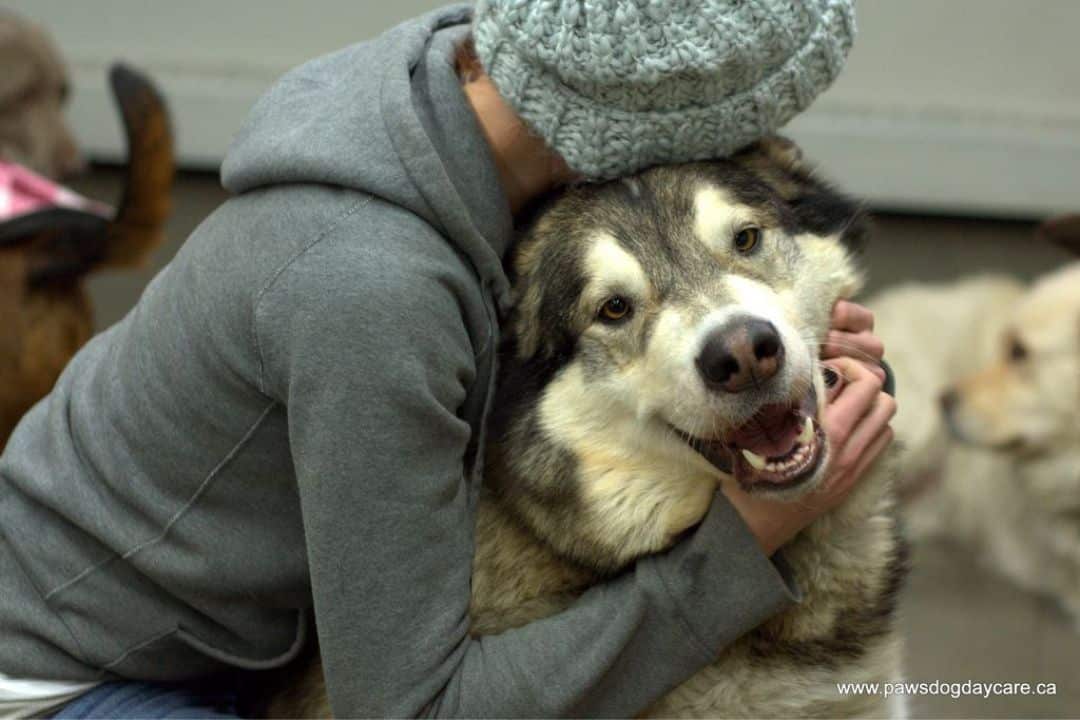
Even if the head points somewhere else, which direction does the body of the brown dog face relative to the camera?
to the viewer's left

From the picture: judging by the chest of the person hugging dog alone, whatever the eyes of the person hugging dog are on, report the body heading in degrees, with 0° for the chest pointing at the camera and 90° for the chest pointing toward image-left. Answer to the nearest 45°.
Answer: approximately 270°
